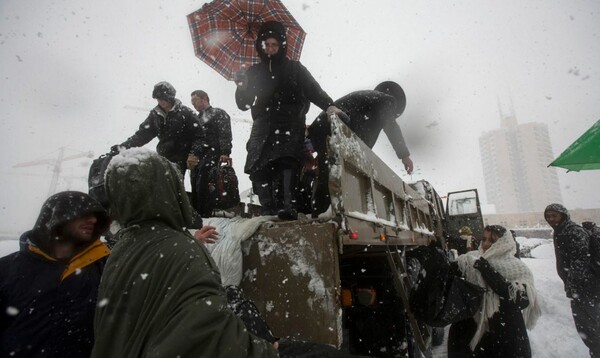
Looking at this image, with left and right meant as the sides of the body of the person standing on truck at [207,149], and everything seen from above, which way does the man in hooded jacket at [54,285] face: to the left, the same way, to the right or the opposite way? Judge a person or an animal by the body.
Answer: to the left

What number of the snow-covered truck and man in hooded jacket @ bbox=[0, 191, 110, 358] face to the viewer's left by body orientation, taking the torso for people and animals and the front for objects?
0

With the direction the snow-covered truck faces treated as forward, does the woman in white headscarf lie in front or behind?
in front

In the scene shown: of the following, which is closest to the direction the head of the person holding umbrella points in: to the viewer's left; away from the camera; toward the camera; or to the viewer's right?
toward the camera

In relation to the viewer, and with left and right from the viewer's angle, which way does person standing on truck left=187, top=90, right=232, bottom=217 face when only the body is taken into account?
facing the viewer and to the left of the viewer

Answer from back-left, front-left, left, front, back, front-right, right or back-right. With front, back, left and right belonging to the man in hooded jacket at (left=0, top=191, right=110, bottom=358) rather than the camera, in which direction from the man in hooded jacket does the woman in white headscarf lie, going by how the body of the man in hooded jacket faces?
front-left

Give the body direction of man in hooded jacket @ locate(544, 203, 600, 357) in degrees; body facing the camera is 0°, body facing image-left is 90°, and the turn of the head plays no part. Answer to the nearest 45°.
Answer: approximately 45°

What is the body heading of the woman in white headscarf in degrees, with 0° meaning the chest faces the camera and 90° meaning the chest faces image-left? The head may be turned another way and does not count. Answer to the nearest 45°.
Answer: approximately 45°

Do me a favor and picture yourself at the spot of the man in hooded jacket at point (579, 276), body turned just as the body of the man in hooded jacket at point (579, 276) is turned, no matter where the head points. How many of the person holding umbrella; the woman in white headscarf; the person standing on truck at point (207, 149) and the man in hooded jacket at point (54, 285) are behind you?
0

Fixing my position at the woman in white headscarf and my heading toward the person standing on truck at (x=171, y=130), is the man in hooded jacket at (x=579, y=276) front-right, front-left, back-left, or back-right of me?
back-right

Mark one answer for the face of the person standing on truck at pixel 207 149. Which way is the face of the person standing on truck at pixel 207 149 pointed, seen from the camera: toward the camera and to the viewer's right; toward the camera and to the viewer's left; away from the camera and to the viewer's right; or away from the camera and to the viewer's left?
toward the camera and to the viewer's left

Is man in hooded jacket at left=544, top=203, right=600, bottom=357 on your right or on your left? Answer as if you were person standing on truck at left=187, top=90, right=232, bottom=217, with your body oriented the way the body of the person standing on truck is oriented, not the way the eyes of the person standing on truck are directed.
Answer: on your left
